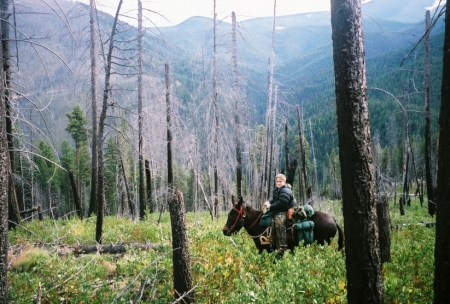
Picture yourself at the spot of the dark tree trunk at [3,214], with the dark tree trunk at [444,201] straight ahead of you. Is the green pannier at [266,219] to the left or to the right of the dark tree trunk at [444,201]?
left

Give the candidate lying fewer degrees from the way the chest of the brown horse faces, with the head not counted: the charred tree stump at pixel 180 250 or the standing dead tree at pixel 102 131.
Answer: the standing dead tree

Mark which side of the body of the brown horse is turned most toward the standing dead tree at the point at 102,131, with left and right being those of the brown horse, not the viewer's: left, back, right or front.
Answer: front

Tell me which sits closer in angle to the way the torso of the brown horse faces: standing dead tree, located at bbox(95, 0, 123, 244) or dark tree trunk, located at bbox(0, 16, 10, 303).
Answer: the standing dead tree

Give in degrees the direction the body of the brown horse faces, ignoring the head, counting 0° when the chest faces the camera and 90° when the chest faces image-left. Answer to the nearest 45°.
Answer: approximately 90°

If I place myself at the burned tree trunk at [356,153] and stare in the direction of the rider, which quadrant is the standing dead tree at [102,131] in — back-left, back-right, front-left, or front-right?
front-left

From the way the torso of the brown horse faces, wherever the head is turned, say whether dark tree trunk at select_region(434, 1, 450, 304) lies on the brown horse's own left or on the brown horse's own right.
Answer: on the brown horse's own left

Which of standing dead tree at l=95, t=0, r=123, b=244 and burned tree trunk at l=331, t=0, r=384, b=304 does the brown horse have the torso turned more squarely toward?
the standing dead tree

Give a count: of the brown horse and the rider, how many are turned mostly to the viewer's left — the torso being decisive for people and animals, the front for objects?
2

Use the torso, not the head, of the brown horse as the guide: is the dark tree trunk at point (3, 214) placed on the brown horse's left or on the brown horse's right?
on the brown horse's left

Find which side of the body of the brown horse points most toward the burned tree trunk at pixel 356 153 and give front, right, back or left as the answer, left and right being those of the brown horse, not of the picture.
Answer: left

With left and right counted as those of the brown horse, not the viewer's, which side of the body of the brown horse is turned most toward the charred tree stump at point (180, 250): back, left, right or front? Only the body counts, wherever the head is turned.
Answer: left

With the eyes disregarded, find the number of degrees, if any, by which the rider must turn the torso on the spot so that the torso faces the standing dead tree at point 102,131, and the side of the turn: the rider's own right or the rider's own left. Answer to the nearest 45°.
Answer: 0° — they already face it

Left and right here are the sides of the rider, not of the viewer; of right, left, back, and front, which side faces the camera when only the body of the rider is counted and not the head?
left
